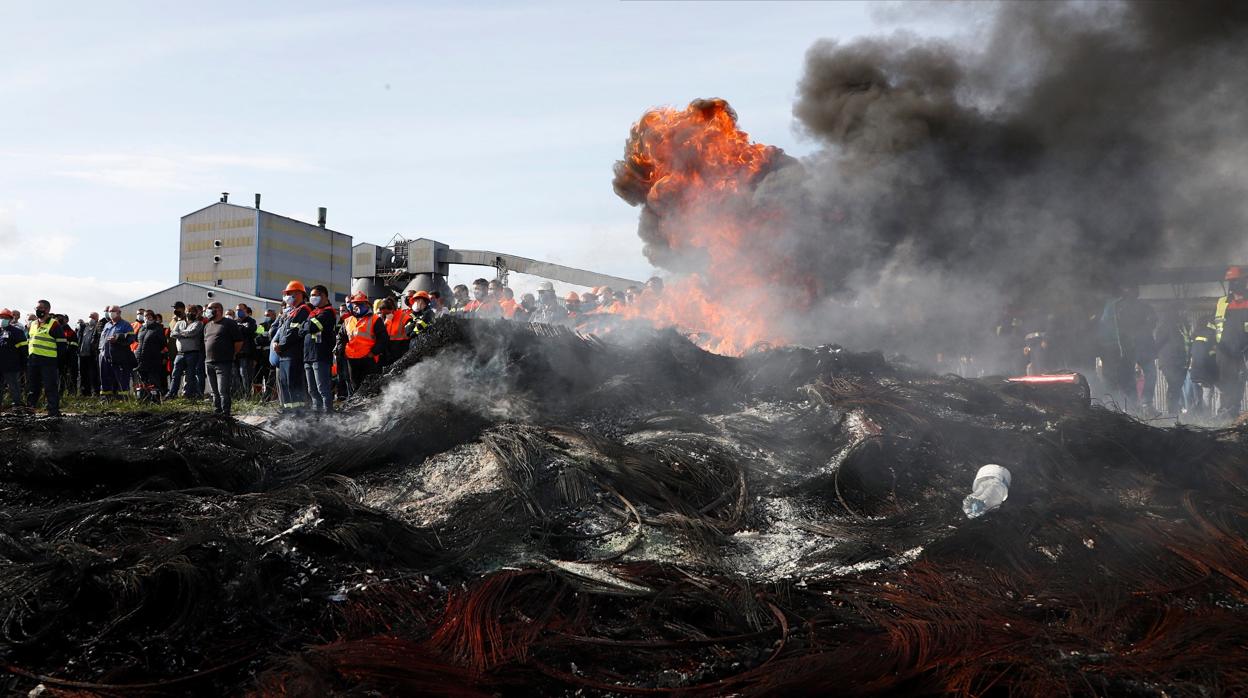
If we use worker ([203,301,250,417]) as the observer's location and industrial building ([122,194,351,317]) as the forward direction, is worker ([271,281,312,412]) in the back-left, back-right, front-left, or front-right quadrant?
back-right

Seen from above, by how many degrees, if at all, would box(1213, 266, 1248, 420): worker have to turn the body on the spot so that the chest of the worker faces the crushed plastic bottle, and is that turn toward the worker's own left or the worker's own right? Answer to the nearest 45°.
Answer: approximately 45° to the worker's own left

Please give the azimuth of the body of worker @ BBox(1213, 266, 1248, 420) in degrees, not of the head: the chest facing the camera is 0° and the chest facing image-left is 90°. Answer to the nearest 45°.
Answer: approximately 45°

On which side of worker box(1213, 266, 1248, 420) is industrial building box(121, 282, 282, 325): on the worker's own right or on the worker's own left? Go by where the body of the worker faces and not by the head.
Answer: on the worker's own right

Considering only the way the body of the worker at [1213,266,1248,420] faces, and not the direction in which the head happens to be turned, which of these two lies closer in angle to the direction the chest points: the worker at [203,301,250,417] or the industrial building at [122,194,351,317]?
the worker

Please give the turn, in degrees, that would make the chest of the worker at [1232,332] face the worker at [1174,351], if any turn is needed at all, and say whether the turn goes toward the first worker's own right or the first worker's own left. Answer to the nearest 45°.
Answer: approximately 90° to the first worker's own right

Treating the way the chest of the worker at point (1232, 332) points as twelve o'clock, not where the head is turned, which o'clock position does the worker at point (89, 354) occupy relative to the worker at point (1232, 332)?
the worker at point (89, 354) is roughly at 1 o'clock from the worker at point (1232, 332).
